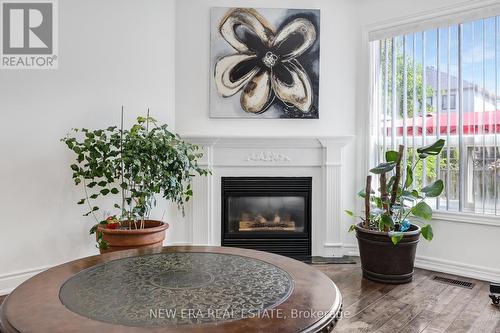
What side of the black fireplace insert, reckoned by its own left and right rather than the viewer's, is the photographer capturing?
front

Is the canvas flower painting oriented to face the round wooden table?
yes

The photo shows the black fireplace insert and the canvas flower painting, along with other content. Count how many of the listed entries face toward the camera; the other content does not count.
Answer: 2

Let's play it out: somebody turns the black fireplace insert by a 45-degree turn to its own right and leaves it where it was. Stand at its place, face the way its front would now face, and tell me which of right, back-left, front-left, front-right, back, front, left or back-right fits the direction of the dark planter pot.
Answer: left

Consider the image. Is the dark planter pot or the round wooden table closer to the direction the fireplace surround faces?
the round wooden table

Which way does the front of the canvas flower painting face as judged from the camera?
facing the viewer

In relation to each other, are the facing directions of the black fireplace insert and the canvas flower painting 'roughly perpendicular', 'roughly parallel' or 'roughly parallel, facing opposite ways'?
roughly parallel

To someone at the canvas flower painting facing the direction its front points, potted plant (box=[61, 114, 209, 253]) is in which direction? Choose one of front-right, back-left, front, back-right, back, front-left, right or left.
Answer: front-right

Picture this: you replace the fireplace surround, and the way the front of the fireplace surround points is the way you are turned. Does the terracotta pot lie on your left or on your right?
on your right
